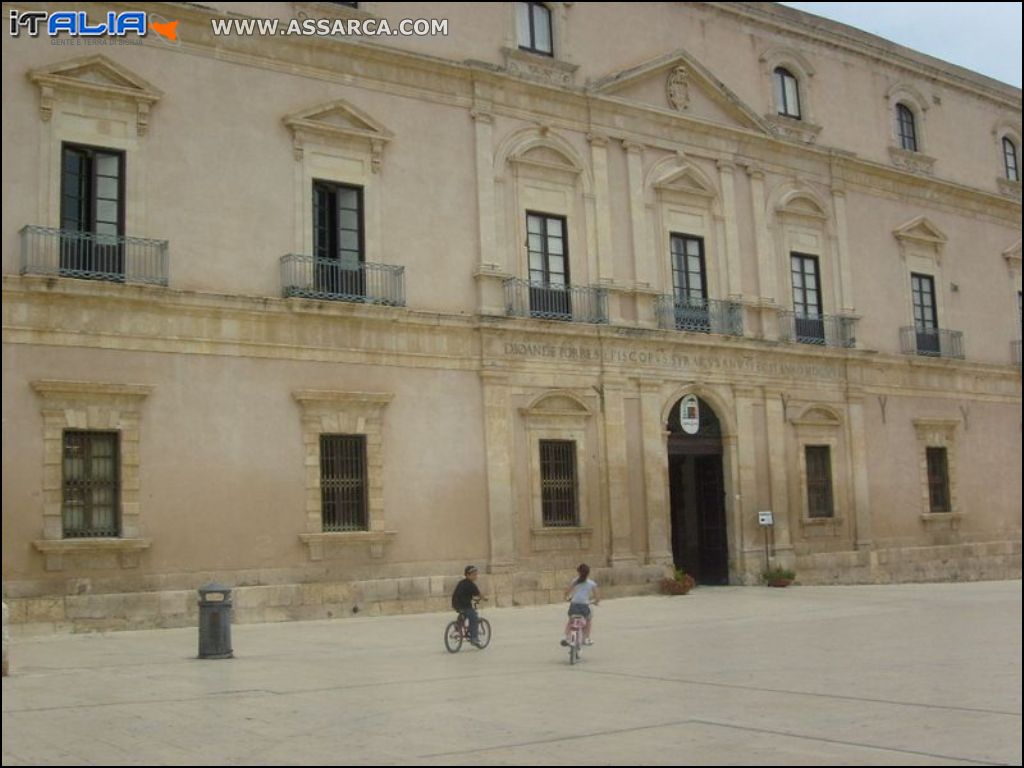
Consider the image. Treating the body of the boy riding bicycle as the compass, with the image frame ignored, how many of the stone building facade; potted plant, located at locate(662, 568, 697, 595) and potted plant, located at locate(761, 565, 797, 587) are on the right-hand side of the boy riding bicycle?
0

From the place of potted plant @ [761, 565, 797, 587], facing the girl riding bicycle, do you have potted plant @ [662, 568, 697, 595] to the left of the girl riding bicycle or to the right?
right

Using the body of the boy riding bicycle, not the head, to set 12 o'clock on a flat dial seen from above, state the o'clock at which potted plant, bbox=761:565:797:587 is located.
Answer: The potted plant is roughly at 10 o'clock from the boy riding bicycle.

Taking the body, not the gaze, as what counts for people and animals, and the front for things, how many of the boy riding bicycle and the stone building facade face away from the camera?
0

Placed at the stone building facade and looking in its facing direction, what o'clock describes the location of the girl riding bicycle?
The girl riding bicycle is roughly at 1 o'clock from the stone building facade.

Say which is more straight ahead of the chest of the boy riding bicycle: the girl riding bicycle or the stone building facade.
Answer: the girl riding bicycle

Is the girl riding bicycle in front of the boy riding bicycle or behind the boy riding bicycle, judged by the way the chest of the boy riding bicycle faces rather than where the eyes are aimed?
in front

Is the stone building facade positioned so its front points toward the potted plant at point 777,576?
no

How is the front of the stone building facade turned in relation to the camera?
facing the viewer and to the right of the viewer

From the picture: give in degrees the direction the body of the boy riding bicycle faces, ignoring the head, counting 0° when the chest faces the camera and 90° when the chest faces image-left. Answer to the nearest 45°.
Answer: approximately 270°
